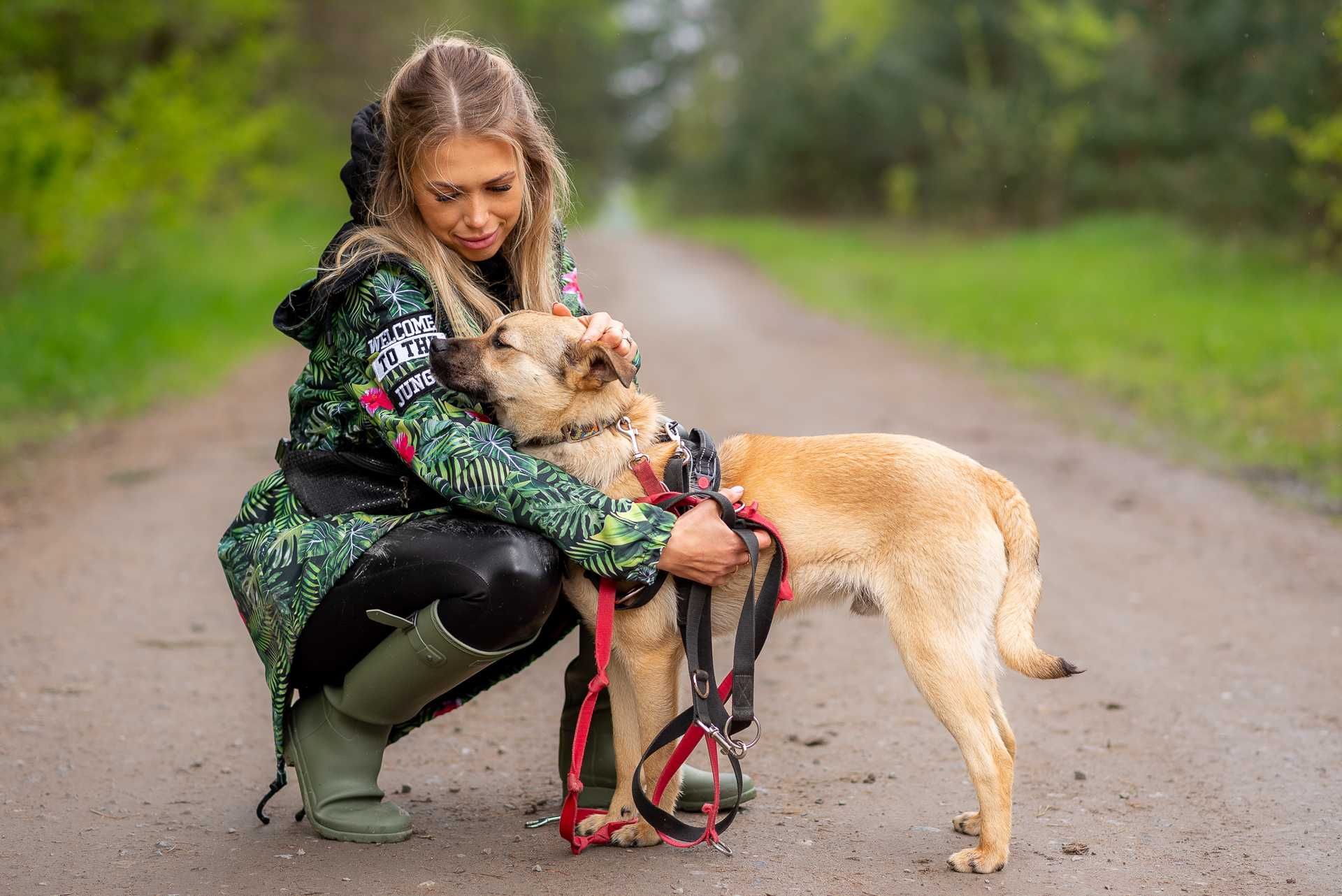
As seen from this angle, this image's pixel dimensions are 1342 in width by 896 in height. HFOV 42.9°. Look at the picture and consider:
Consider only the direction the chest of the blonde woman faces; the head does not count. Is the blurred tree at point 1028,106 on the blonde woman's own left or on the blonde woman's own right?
on the blonde woman's own left

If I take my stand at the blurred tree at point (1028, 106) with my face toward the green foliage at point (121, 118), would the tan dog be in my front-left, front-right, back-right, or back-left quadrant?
front-left

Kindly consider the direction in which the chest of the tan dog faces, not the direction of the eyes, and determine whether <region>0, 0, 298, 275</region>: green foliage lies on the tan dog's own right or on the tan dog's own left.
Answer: on the tan dog's own right

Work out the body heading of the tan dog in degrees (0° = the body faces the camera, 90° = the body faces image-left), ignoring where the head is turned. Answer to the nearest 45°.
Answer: approximately 90°

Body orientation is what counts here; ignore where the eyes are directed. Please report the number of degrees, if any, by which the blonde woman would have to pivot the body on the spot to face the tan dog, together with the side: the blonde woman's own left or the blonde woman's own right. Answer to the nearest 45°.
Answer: approximately 45° to the blonde woman's own left

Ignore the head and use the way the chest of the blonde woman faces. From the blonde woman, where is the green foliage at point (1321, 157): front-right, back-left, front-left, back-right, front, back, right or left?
left

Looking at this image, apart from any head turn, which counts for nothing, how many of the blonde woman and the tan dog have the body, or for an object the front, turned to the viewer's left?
1

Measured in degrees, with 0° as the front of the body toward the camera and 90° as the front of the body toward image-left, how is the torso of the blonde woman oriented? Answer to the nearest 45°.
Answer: approximately 315°

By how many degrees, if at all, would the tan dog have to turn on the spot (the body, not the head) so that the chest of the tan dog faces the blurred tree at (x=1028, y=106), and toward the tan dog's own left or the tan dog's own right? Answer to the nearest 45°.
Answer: approximately 90° to the tan dog's own right

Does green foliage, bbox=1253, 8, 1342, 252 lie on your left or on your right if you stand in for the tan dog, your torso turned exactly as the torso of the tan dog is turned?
on your right

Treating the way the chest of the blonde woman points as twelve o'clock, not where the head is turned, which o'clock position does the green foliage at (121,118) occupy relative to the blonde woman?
The green foliage is roughly at 7 o'clock from the blonde woman.
